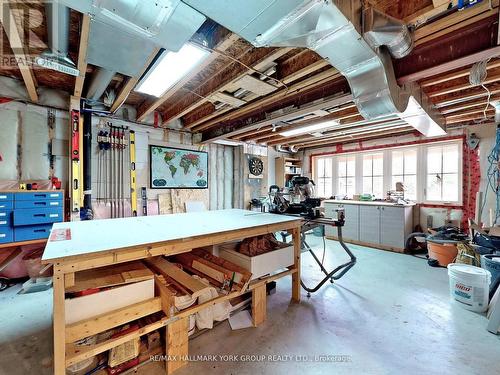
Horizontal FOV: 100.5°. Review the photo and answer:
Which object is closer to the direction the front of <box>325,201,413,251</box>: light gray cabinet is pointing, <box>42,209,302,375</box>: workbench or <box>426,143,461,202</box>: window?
the workbench

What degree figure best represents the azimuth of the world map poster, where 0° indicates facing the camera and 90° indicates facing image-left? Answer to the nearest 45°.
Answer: approximately 315°

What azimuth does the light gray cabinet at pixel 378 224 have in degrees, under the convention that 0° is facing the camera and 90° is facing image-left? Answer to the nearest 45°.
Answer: approximately 45°

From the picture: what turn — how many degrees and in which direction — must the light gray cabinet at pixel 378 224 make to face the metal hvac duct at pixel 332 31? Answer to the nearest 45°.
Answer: approximately 45° to its left

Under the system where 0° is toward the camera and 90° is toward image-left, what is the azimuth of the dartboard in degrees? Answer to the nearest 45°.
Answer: approximately 315°

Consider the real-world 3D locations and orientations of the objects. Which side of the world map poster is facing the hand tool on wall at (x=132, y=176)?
right
